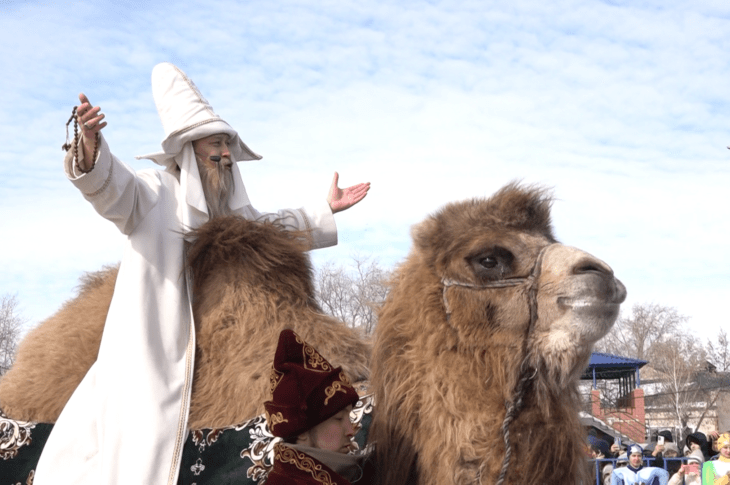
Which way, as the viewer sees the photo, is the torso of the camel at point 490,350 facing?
to the viewer's right

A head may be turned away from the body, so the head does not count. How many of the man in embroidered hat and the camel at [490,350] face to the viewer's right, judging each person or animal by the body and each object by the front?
2

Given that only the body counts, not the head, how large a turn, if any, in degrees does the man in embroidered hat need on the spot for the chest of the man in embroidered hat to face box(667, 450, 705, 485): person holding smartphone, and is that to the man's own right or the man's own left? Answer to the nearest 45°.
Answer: approximately 45° to the man's own left

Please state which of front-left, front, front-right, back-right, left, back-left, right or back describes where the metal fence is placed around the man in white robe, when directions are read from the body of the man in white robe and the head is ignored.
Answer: left

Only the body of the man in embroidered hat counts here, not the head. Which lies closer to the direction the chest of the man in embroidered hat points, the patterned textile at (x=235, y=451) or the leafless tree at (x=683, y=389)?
the leafless tree

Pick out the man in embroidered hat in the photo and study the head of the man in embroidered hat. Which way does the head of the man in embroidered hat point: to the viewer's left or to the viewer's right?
to the viewer's right

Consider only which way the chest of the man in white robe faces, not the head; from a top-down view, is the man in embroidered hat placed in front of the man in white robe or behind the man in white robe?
in front

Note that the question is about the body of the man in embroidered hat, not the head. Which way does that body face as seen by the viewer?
to the viewer's right

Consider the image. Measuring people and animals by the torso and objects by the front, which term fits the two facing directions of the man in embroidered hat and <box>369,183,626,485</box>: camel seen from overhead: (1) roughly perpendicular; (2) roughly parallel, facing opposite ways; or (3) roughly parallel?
roughly parallel

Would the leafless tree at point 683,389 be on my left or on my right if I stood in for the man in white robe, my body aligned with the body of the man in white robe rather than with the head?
on my left

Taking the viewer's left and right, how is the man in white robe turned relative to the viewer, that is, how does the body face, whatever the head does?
facing the viewer and to the right of the viewer
